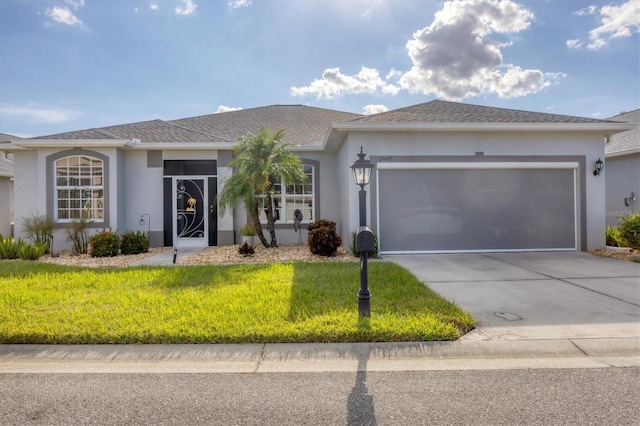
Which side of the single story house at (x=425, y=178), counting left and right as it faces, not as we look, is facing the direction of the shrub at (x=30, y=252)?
right

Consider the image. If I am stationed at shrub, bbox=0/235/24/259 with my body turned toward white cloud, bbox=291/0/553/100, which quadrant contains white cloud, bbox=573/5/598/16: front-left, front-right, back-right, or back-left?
front-right

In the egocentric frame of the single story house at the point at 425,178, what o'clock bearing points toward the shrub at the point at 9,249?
The shrub is roughly at 3 o'clock from the single story house.

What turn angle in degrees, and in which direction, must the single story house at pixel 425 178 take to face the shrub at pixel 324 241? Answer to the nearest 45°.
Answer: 0° — it already faces it

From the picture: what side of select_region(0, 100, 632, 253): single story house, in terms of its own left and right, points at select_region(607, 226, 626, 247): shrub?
left

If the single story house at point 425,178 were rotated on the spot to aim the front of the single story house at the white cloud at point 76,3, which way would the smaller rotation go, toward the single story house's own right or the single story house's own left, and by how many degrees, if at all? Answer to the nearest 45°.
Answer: approximately 90° to the single story house's own right

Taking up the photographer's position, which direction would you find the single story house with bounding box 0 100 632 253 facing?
facing the viewer

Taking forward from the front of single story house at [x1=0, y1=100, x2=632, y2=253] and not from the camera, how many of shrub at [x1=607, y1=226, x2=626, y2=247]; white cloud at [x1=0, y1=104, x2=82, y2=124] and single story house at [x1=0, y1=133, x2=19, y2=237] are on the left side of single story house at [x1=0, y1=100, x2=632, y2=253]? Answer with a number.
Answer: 1
